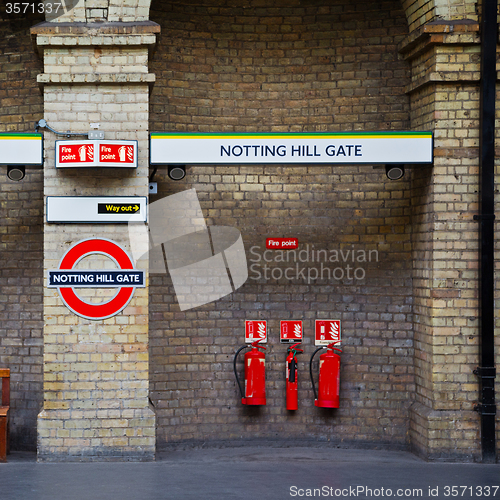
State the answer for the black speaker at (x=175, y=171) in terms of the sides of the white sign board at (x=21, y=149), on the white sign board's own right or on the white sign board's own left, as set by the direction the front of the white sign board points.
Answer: on the white sign board's own left

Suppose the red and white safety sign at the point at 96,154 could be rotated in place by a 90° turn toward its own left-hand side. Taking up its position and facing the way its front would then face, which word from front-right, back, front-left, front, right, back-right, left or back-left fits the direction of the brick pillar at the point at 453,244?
front

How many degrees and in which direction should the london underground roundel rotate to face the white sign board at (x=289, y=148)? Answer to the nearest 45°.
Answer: approximately 90° to its left

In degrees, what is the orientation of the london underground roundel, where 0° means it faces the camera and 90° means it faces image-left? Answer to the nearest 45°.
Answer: approximately 0°

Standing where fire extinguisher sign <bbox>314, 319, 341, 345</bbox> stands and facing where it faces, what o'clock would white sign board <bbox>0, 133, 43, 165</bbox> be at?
The white sign board is roughly at 2 o'clock from the fire extinguisher sign.

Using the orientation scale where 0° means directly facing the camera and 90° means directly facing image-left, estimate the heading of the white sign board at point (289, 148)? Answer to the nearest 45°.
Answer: approximately 0°
